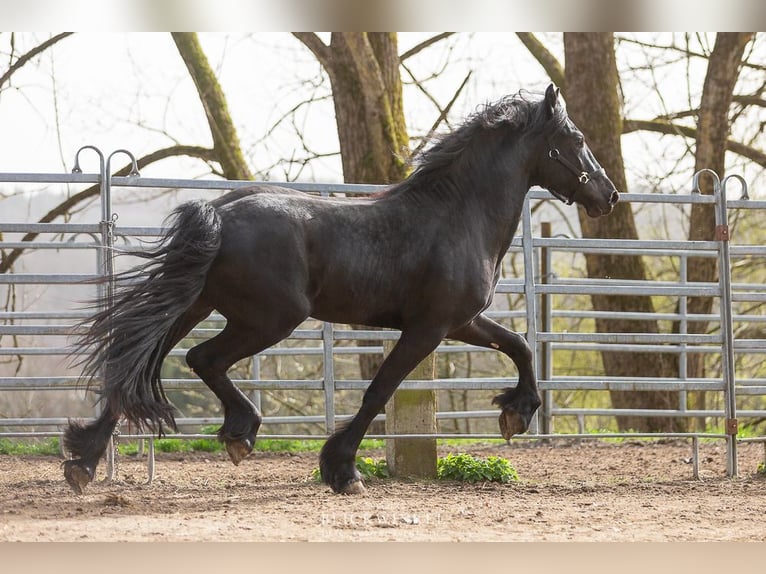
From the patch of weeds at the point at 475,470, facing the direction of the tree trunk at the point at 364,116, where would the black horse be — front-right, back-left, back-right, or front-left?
back-left

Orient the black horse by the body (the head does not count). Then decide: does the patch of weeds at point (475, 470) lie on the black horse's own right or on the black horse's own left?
on the black horse's own left

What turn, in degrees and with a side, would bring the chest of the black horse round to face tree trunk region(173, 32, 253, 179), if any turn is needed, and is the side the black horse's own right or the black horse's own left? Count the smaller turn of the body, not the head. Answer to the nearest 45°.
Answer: approximately 90° to the black horse's own left

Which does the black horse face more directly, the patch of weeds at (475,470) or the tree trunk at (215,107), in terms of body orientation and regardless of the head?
the patch of weeds

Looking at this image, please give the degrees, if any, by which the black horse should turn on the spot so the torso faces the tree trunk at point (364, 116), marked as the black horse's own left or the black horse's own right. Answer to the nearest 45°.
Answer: approximately 90° to the black horse's own left

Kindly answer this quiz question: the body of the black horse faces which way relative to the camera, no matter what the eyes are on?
to the viewer's right
